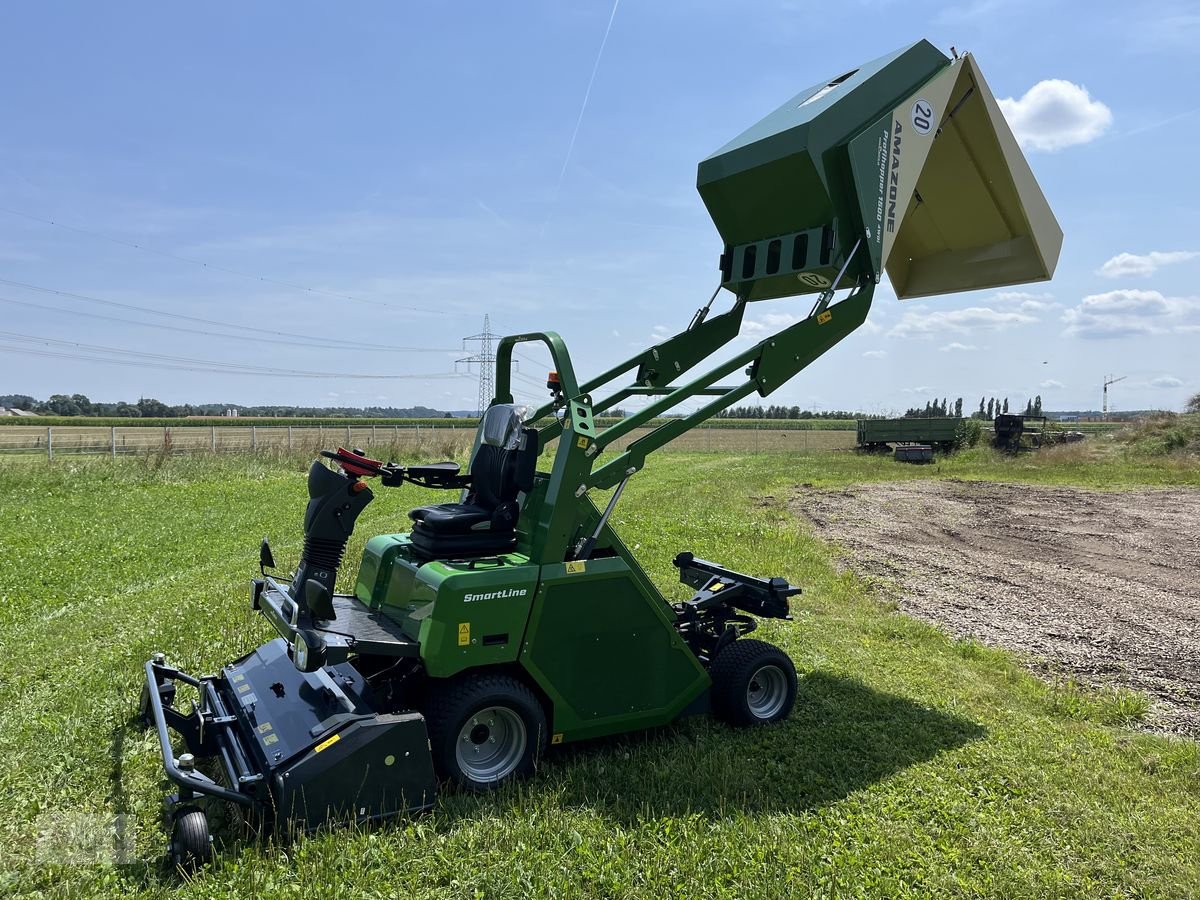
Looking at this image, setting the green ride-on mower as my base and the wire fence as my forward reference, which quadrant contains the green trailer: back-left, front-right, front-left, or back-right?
front-right

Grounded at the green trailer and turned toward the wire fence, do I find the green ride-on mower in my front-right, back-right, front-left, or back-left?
front-left

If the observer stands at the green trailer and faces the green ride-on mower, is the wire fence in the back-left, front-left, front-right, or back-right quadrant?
front-right

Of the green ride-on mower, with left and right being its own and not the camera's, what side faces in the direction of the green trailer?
back

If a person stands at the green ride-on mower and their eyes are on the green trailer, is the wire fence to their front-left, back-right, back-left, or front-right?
front-left

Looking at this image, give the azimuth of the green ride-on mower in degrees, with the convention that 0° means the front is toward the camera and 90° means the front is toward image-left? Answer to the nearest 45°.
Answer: approximately 45°

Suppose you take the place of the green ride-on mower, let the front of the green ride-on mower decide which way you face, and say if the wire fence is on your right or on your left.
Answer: on your right
